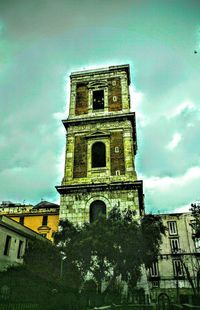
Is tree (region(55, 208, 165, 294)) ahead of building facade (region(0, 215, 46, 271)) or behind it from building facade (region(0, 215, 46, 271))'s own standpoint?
ahead

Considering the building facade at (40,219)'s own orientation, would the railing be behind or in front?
in front

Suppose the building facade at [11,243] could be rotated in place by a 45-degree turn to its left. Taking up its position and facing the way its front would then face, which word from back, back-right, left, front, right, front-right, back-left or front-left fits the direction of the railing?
right

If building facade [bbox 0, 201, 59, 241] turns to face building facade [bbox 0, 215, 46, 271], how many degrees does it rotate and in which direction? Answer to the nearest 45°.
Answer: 0° — it already faces it

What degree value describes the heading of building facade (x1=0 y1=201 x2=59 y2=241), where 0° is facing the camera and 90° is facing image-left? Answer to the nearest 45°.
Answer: approximately 0°

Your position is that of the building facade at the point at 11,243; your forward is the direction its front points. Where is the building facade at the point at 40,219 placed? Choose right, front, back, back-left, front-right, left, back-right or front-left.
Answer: back-left

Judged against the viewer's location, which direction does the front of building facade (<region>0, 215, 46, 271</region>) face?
facing the viewer and to the right of the viewer

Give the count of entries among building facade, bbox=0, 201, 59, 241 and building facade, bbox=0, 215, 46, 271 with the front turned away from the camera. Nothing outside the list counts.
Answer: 0
